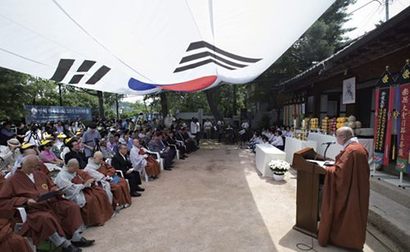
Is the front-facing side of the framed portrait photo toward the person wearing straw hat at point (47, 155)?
yes

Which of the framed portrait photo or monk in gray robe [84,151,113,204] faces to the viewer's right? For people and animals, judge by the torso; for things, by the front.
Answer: the monk in gray robe

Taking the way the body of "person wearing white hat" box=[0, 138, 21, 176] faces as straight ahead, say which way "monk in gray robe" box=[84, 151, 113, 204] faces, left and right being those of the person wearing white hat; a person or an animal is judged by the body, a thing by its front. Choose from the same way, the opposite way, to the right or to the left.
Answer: the same way

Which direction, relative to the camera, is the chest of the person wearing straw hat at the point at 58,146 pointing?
to the viewer's right

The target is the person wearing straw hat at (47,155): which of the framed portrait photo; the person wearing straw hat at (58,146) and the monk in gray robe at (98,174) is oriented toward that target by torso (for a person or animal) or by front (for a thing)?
the framed portrait photo

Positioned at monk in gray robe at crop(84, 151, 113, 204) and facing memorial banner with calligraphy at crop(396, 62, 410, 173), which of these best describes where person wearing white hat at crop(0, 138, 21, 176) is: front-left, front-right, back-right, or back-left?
back-left

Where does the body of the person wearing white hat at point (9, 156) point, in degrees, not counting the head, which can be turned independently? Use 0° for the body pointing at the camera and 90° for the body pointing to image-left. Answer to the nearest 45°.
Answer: approximately 270°

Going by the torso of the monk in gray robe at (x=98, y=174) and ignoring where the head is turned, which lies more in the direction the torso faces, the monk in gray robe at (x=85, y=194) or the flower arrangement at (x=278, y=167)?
the flower arrangement

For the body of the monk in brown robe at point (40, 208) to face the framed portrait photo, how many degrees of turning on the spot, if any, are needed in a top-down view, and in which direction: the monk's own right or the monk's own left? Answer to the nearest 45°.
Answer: approximately 45° to the monk's own left

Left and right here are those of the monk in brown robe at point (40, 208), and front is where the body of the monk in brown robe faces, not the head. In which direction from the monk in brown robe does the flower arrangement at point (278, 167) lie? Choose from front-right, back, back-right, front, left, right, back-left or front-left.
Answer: front-left

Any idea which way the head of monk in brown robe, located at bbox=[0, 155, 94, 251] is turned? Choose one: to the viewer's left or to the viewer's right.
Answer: to the viewer's right

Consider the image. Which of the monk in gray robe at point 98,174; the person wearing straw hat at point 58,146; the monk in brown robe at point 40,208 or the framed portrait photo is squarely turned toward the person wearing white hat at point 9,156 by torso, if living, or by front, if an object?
the framed portrait photo

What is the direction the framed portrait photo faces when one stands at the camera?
facing the viewer and to the left of the viewer

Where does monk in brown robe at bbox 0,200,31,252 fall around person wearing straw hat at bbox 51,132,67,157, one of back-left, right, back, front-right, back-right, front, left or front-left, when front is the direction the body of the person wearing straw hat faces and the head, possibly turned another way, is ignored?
right

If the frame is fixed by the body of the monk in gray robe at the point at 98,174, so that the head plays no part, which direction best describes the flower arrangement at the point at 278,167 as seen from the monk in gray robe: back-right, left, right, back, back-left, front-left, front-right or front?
front

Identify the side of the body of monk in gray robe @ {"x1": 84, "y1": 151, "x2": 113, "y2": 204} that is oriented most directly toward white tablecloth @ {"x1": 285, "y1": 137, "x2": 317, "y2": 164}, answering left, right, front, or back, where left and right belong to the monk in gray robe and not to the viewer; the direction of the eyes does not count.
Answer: front

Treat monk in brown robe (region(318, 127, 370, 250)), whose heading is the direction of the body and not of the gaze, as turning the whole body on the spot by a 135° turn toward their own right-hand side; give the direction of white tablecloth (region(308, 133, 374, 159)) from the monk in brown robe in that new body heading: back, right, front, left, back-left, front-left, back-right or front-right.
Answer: front-left
